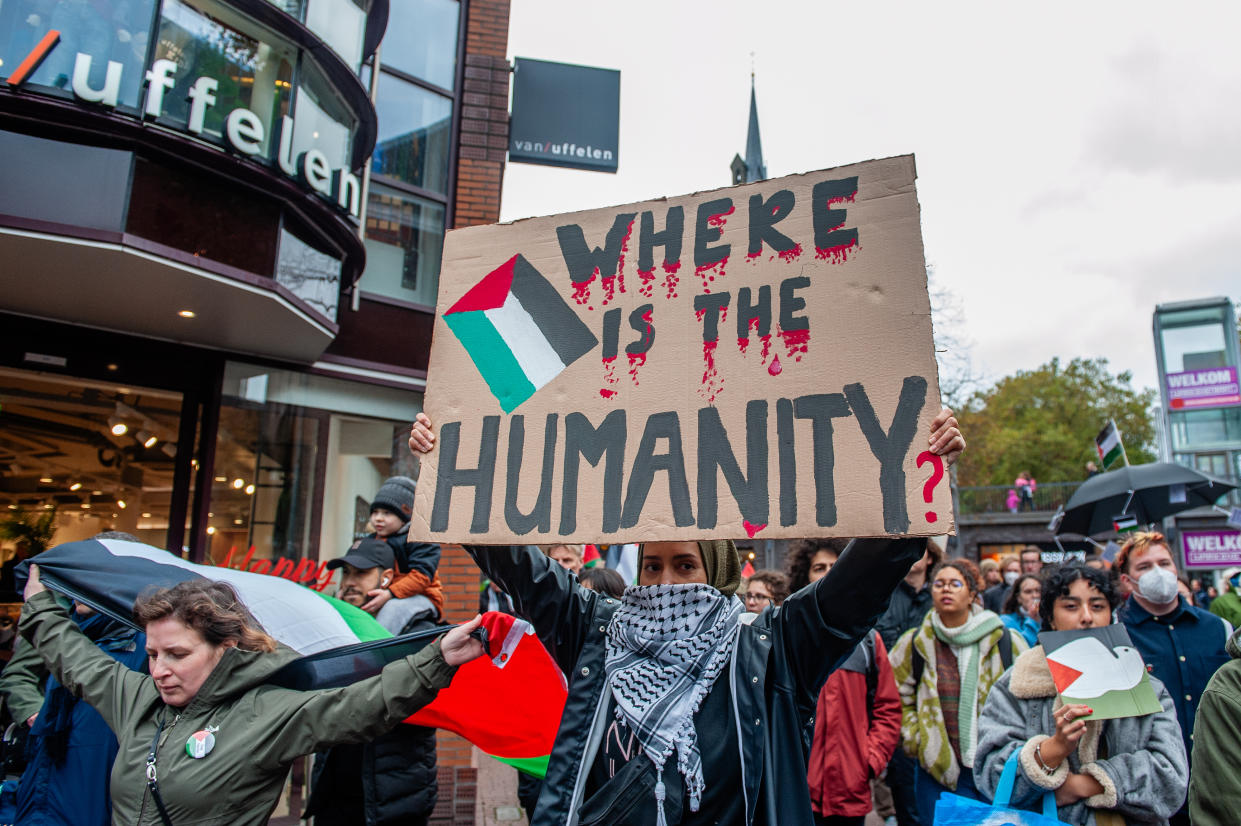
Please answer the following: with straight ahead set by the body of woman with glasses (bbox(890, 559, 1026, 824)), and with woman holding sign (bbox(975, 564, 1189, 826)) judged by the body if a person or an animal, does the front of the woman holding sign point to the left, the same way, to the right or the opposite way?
the same way

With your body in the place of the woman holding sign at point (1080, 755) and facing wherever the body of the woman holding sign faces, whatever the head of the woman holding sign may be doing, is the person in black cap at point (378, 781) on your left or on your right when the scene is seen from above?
on your right

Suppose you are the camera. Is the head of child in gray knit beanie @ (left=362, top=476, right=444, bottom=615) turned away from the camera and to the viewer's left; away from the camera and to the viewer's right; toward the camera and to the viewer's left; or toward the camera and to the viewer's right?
toward the camera and to the viewer's left

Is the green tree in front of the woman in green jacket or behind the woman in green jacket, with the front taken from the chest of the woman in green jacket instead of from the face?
behind

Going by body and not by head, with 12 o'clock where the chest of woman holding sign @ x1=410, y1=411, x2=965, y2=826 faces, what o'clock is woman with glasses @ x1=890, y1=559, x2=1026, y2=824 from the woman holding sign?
The woman with glasses is roughly at 7 o'clock from the woman holding sign.

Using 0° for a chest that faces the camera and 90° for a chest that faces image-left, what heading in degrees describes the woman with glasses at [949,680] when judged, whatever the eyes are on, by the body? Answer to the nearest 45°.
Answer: approximately 0°

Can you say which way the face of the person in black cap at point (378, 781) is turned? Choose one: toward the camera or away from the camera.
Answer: toward the camera

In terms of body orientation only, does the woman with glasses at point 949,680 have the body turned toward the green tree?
no

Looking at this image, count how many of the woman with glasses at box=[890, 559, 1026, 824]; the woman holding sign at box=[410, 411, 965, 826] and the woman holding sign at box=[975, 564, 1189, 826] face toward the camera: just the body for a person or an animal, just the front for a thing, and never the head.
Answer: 3

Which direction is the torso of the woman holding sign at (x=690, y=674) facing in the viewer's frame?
toward the camera

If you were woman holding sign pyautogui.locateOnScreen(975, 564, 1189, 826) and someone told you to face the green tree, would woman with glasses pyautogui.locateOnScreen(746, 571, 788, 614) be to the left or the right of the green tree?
left

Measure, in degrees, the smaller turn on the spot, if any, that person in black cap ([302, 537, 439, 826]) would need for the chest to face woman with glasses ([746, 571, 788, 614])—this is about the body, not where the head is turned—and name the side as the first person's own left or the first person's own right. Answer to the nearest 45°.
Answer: approximately 135° to the first person's own left

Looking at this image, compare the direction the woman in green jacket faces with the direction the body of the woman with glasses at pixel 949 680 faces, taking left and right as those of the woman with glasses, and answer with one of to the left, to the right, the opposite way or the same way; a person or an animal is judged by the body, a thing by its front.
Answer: the same way

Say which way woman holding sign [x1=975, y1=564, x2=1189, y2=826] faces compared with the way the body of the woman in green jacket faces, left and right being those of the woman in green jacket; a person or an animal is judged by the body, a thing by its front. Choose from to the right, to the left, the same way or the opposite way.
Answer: the same way

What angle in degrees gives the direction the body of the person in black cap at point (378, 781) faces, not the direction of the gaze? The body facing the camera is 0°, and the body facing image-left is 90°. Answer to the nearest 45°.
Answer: approximately 45°

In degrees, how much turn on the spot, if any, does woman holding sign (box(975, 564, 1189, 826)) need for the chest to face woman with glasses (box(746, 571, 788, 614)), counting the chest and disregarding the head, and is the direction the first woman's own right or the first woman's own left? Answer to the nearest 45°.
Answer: approximately 135° to the first woman's own right

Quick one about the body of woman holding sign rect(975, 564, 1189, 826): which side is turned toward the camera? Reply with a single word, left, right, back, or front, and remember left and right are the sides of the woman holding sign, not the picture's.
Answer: front

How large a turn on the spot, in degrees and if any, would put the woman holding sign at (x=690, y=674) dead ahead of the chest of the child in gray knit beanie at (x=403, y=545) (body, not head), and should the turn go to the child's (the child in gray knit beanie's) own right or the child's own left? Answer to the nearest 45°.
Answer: approximately 45° to the child's own left
